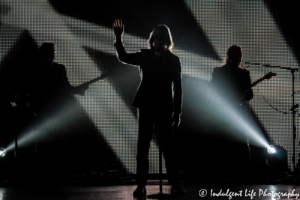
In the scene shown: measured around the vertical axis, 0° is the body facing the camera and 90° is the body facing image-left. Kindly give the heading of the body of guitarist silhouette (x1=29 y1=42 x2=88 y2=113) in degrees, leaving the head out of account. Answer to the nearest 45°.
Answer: approximately 0°

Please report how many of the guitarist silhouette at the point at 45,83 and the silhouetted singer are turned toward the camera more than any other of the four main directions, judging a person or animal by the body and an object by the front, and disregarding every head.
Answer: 2

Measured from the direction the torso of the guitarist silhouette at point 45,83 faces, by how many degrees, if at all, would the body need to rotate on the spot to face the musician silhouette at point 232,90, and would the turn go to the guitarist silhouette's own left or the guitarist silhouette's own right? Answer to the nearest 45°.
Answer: approximately 90° to the guitarist silhouette's own left

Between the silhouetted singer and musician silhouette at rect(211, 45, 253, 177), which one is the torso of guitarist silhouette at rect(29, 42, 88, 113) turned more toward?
the silhouetted singer

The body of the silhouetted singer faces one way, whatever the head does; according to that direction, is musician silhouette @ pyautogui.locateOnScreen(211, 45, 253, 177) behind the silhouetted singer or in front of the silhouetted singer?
behind
